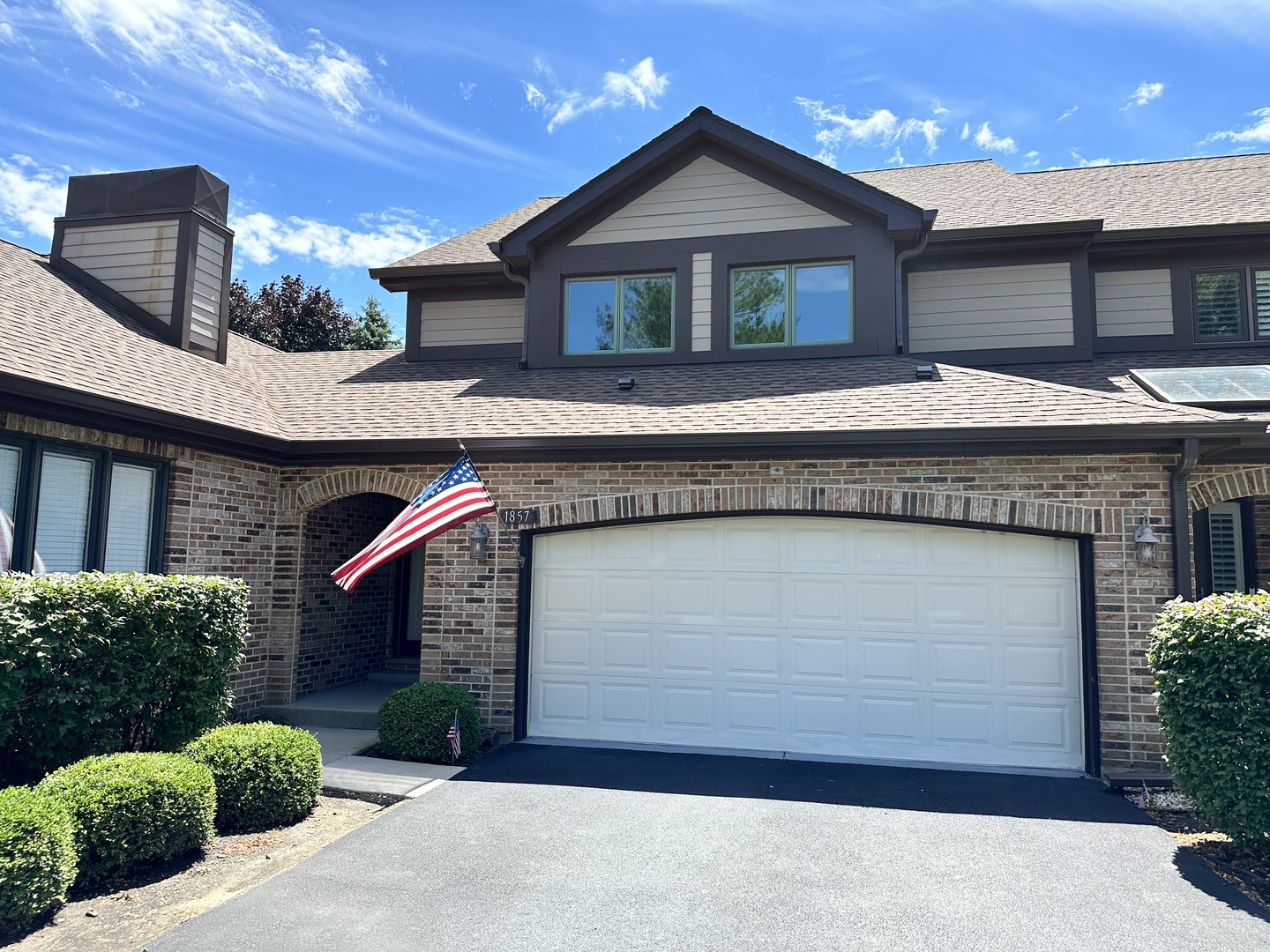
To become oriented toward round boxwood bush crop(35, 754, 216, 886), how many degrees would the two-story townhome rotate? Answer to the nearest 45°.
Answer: approximately 45° to its right

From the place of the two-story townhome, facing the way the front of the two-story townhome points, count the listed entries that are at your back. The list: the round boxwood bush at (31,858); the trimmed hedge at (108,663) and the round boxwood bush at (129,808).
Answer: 0

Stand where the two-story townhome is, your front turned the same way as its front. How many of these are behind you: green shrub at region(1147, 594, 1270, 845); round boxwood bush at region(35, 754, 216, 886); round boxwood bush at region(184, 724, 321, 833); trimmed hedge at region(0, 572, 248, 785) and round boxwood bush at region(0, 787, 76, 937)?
0

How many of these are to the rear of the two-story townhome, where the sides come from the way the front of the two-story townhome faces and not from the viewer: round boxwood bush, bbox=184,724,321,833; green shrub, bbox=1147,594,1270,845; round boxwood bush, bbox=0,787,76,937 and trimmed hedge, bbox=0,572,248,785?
0

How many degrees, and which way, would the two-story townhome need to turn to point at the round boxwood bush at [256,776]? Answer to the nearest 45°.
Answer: approximately 45° to its right

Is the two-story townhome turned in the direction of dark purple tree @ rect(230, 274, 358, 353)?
no

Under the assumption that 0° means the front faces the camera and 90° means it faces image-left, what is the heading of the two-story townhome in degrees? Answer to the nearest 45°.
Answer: approximately 0°

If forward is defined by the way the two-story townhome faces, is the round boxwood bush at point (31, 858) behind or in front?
in front

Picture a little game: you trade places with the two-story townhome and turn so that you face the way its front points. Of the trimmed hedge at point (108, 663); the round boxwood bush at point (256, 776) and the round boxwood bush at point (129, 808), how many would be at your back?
0

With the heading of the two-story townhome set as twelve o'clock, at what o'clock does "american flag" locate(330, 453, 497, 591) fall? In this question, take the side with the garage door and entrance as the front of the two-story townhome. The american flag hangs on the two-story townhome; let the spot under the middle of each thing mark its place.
The american flag is roughly at 2 o'clock from the two-story townhome.

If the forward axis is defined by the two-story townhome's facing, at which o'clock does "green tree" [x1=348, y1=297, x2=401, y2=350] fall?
The green tree is roughly at 5 o'clock from the two-story townhome.
